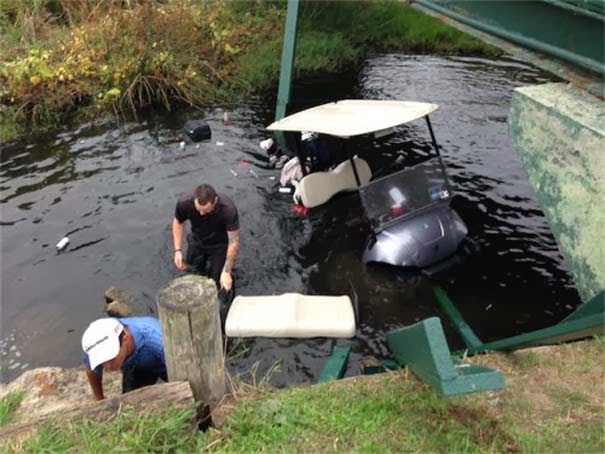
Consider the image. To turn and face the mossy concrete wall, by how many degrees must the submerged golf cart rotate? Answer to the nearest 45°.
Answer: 0° — it already faces it

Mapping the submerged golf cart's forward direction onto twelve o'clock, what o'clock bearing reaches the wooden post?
The wooden post is roughly at 2 o'clock from the submerged golf cart.

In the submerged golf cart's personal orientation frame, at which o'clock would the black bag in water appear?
The black bag in water is roughly at 6 o'clock from the submerged golf cart.

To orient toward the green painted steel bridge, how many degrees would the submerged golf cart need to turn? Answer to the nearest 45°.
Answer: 0° — it already faces it

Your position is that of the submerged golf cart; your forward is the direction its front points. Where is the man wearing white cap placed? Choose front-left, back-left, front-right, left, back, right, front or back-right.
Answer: right

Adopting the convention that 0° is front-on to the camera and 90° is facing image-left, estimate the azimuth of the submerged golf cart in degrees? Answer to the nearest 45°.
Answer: approximately 315°

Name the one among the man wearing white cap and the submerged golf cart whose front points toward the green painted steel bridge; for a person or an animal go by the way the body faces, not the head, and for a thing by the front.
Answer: the submerged golf cart
